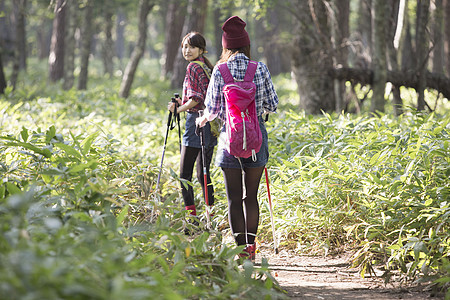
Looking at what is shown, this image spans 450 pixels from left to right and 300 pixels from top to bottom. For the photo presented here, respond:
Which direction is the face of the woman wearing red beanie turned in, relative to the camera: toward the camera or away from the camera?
away from the camera

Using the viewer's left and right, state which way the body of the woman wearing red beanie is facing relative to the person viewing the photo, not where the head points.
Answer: facing away from the viewer

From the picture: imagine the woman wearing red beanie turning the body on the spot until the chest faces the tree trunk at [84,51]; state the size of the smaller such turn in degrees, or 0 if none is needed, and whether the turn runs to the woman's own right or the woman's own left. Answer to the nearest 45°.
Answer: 0° — they already face it

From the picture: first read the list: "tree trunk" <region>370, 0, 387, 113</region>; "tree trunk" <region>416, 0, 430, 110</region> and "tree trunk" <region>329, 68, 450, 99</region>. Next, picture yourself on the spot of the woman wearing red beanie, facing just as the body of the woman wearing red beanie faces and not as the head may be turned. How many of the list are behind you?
0

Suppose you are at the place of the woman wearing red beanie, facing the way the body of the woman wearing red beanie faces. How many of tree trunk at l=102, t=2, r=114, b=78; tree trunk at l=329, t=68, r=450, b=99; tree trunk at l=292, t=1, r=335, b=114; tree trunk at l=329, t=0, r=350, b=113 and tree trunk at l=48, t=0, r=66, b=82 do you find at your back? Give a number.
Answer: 0

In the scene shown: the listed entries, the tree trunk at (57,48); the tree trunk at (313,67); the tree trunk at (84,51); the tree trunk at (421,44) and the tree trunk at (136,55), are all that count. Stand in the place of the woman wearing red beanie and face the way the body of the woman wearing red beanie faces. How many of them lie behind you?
0

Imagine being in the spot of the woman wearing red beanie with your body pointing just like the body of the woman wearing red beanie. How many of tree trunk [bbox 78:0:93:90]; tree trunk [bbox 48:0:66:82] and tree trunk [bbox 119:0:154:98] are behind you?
0

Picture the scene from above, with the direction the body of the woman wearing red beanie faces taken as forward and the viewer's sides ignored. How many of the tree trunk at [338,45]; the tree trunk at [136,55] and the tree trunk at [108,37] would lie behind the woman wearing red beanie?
0

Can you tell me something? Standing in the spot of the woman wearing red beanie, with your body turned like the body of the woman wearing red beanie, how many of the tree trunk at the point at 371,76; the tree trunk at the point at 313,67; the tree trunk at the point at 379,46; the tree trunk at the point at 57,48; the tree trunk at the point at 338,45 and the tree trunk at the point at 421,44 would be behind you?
0

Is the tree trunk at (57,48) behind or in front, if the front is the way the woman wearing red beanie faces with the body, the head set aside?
in front

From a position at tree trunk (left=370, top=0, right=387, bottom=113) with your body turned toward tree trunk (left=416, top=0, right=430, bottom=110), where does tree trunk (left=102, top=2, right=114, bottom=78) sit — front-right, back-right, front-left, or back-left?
back-left

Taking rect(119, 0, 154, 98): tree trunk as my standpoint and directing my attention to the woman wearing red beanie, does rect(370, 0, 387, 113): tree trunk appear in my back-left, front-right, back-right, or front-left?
front-left

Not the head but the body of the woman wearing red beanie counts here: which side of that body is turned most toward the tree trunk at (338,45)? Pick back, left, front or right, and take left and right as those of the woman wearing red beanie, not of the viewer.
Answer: front

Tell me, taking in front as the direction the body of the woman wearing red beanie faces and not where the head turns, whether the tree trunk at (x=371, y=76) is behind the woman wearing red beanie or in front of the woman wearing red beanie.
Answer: in front

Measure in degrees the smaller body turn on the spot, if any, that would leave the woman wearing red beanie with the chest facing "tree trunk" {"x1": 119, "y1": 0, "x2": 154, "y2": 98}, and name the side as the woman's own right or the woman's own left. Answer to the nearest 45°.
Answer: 0° — they already face it

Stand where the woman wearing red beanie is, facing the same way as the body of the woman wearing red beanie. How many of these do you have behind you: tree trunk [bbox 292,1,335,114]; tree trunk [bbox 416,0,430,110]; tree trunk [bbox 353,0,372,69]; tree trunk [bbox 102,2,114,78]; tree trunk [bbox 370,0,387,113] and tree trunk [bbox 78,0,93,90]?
0

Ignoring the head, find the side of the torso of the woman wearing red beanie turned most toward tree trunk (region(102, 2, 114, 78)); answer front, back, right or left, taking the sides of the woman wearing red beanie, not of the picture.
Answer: front
